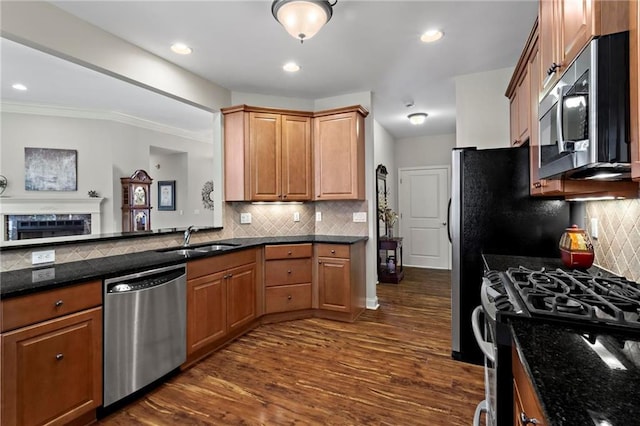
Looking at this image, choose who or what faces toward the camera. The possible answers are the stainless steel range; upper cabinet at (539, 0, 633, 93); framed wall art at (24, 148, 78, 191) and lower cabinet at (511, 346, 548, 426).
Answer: the framed wall art

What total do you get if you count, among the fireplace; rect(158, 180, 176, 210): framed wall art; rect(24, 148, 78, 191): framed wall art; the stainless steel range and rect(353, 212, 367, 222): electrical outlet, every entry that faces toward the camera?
4

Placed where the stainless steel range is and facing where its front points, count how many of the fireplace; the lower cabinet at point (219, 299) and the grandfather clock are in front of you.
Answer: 3

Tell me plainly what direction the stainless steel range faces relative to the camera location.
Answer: facing to the left of the viewer

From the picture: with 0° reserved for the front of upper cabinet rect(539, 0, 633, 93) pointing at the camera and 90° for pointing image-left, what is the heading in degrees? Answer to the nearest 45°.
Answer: approximately 90°

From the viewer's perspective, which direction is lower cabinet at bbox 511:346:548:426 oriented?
to the viewer's left

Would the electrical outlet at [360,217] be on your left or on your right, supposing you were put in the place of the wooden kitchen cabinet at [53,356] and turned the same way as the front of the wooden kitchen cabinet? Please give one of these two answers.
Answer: on your left

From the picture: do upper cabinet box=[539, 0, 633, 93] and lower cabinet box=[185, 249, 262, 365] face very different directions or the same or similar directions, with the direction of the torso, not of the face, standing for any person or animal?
very different directions

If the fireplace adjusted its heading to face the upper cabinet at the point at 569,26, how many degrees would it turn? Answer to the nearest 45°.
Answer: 0° — it already faces it

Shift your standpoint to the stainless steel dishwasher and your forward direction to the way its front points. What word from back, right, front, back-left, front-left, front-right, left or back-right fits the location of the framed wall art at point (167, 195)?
back-left

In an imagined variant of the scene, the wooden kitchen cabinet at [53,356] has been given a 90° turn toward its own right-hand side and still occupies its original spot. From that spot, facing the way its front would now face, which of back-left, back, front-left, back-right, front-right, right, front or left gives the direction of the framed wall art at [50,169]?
back-right

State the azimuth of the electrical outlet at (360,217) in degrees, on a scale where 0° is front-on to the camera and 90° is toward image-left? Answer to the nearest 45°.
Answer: approximately 0°
